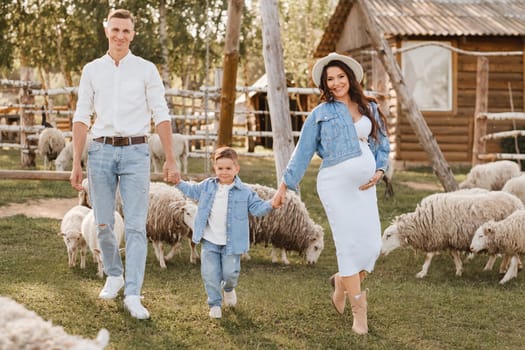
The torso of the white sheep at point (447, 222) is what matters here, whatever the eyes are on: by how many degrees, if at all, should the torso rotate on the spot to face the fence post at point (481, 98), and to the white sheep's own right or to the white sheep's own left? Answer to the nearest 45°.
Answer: approximately 90° to the white sheep's own right

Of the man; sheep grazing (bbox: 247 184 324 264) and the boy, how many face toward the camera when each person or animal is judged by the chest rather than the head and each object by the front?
2

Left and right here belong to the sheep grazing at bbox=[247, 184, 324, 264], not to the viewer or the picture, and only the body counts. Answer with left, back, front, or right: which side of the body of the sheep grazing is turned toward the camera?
right

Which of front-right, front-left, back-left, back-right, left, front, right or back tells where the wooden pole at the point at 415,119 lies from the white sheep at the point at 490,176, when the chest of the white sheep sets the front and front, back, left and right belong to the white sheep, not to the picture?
front-left

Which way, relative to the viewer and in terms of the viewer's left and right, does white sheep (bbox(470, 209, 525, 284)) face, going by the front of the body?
facing to the left of the viewer

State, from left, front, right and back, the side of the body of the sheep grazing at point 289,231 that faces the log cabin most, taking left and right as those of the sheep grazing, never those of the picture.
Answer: left

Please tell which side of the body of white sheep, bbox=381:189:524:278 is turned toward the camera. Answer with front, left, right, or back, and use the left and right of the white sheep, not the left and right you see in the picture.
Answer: left

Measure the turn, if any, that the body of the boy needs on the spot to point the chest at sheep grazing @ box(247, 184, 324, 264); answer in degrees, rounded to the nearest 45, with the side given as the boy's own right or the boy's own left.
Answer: approximately 180°

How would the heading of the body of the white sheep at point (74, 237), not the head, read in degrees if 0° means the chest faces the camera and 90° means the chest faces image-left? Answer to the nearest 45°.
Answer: approximately 45°

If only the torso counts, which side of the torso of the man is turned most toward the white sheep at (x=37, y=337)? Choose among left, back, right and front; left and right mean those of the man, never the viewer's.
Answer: front

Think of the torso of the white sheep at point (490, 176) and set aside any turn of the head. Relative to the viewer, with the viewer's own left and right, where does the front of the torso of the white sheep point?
facing to the left of the viewer

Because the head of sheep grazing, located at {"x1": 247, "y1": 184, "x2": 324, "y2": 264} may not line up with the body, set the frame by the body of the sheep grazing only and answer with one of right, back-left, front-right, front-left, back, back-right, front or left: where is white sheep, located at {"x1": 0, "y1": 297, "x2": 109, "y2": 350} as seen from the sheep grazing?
right

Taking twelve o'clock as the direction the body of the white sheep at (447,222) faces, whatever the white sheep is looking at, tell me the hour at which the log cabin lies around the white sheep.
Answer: The log cabin is roughly at 3 o'clock from the white sheep.

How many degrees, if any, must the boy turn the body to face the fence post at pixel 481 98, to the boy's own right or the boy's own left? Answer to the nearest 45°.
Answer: approximately 135° to the boy's own left
